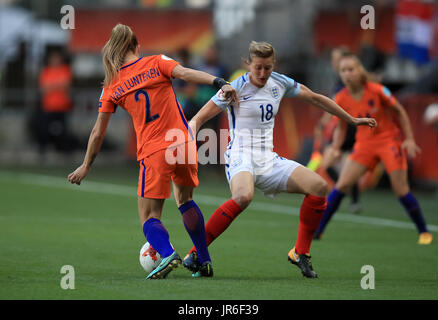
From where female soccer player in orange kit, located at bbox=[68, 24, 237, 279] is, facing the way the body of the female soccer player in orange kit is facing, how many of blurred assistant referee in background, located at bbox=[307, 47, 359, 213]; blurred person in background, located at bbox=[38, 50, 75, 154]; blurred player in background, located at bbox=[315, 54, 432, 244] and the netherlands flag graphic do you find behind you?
0

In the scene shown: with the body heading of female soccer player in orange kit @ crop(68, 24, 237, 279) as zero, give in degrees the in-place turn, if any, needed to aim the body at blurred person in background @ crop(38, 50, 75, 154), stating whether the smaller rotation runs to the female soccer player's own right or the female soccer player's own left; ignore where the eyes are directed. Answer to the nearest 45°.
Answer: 0° — they already face them

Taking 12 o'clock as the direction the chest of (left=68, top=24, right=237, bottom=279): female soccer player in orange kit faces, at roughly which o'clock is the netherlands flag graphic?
The netherlands flag graphic is roughly at 1 o'clock from the female soccer player in orange kit.

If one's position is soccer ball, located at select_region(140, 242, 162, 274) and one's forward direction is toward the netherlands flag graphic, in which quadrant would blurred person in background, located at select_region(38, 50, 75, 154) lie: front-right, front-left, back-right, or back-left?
front-left

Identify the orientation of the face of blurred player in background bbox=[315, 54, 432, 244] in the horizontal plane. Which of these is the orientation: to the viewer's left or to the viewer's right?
to the viewer's left

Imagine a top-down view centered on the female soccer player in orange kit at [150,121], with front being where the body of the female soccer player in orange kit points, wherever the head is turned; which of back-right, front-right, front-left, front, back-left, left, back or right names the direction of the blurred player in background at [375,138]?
front-right

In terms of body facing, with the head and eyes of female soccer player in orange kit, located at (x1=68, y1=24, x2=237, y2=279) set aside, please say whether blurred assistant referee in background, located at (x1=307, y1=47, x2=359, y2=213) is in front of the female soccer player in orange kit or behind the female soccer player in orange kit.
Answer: in front

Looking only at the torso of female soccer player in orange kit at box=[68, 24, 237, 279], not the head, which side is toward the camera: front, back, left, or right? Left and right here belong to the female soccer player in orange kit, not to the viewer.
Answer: back
